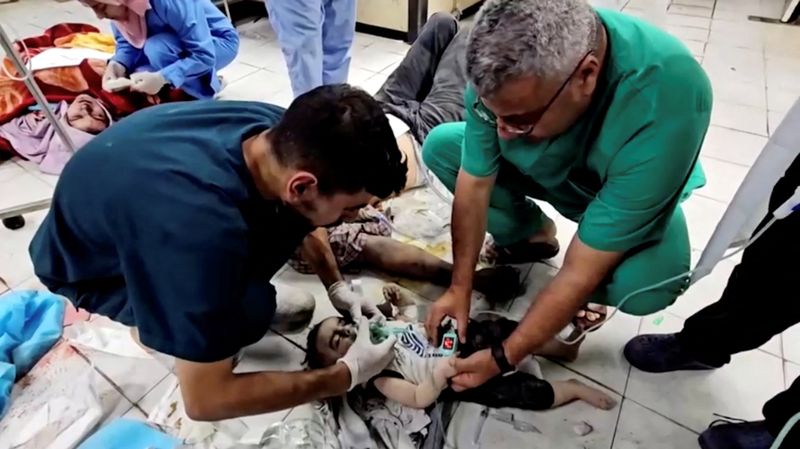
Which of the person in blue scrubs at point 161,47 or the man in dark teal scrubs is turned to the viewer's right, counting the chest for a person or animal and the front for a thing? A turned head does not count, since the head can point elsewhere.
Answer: the man in dark teal scrubs

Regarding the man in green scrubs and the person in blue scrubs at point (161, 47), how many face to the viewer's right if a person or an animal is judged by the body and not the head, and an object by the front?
0

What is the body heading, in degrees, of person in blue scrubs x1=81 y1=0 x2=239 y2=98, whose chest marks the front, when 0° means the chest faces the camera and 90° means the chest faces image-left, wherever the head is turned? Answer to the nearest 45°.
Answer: approximately 45°

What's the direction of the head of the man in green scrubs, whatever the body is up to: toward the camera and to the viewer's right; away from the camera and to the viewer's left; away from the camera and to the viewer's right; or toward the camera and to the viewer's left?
toward the camera and to the viewer's left

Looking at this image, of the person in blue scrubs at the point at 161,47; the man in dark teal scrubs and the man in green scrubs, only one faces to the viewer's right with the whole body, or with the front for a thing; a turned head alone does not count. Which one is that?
the man in dark teal scrubs

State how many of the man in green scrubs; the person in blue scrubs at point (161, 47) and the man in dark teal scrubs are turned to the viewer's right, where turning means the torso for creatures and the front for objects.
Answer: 1

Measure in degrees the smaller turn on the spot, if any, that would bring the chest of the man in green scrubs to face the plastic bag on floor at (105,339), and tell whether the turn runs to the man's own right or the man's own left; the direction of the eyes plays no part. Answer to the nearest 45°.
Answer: approximately 45° to the man's own right

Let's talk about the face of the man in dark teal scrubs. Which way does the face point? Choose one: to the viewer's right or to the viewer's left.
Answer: to the viewer's right

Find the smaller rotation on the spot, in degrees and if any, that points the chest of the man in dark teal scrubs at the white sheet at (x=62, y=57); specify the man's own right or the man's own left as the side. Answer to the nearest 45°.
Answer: approximately 90° to the man's own left

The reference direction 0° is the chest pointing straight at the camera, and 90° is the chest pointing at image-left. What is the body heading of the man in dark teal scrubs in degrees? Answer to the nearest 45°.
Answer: approximately 270°

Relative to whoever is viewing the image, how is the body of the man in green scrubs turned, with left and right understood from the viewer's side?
facing the viewer and to the left of the viewer
